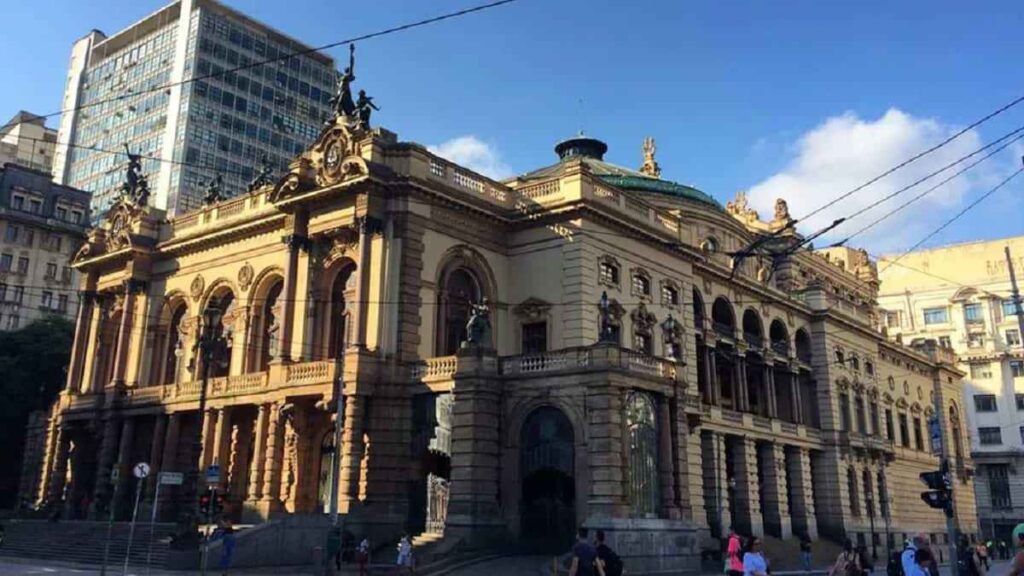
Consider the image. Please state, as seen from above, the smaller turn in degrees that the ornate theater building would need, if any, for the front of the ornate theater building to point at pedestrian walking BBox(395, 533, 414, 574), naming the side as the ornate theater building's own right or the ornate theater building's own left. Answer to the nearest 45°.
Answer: approximately 45° to the ornate theater building's own left

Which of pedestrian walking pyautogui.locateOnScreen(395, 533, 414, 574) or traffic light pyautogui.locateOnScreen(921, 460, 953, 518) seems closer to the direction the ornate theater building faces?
the pedestrian walking

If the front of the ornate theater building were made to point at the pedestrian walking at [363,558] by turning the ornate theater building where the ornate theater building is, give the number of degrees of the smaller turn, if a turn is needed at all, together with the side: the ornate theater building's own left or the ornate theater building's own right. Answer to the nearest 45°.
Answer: approximately 45° to the ornate theater building's own left

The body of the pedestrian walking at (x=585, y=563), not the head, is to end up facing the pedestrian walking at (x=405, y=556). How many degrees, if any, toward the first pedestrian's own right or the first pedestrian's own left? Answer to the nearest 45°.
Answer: approximately 45° to the first pedestrian's own left

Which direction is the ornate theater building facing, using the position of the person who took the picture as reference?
facing the viewer and to the left of the viewer

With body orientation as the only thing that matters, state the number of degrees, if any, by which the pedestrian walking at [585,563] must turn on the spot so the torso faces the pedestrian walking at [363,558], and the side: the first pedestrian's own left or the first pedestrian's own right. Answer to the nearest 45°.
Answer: approximately 45° to the first pedestrian's own left

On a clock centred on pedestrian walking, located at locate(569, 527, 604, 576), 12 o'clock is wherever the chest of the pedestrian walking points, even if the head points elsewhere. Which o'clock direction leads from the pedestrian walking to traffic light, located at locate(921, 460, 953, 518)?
The traffic light is roughly at 2 o'clock from the pedestrian walking.

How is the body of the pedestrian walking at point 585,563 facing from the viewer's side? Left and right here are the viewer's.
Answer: facing away from the viewer

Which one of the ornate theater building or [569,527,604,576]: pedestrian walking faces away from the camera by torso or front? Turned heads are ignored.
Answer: the pedestrian walking

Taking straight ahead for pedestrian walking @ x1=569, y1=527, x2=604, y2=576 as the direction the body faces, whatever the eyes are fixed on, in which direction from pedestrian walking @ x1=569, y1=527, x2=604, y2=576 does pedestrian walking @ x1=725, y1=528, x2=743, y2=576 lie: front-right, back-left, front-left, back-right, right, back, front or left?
front-right

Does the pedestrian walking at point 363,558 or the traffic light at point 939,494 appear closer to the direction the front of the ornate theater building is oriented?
the pedestrian walking

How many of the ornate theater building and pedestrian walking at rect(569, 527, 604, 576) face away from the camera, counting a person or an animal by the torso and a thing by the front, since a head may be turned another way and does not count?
1

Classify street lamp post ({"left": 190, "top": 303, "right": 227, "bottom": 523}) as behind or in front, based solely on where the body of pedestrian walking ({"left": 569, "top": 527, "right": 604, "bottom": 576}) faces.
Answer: in front

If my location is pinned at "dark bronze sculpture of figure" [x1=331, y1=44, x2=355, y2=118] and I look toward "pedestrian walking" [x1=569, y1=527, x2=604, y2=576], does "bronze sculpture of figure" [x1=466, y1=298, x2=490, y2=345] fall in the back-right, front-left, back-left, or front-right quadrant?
front-left

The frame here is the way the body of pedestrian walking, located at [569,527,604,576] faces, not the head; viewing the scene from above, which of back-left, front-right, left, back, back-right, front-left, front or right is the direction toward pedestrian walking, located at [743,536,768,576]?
right
